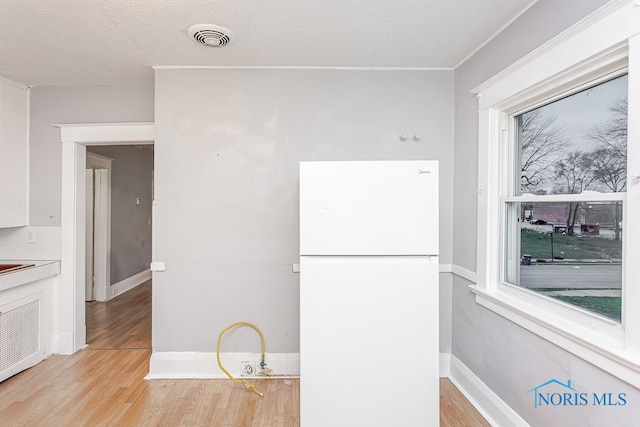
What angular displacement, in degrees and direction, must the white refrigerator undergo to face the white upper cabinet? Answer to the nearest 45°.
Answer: approximately 90° to its right

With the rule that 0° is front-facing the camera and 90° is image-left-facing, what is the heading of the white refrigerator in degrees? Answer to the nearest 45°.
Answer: approximately 0°

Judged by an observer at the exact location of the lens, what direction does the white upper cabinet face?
facing to the right of the viewer

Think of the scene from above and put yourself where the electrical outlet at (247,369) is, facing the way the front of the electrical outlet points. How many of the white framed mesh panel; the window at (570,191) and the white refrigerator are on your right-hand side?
1

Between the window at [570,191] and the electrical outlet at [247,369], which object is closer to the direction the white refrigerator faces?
the window

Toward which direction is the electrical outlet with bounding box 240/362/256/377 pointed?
toward the camera

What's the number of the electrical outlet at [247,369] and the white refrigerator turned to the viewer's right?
0

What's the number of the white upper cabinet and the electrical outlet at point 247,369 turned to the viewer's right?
1

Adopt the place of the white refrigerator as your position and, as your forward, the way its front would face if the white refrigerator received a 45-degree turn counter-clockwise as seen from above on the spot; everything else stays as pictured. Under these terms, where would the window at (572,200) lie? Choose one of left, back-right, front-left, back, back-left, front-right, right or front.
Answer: front-left

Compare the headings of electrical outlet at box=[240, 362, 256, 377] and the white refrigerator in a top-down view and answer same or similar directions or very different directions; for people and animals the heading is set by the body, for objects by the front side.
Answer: same or similar directions
